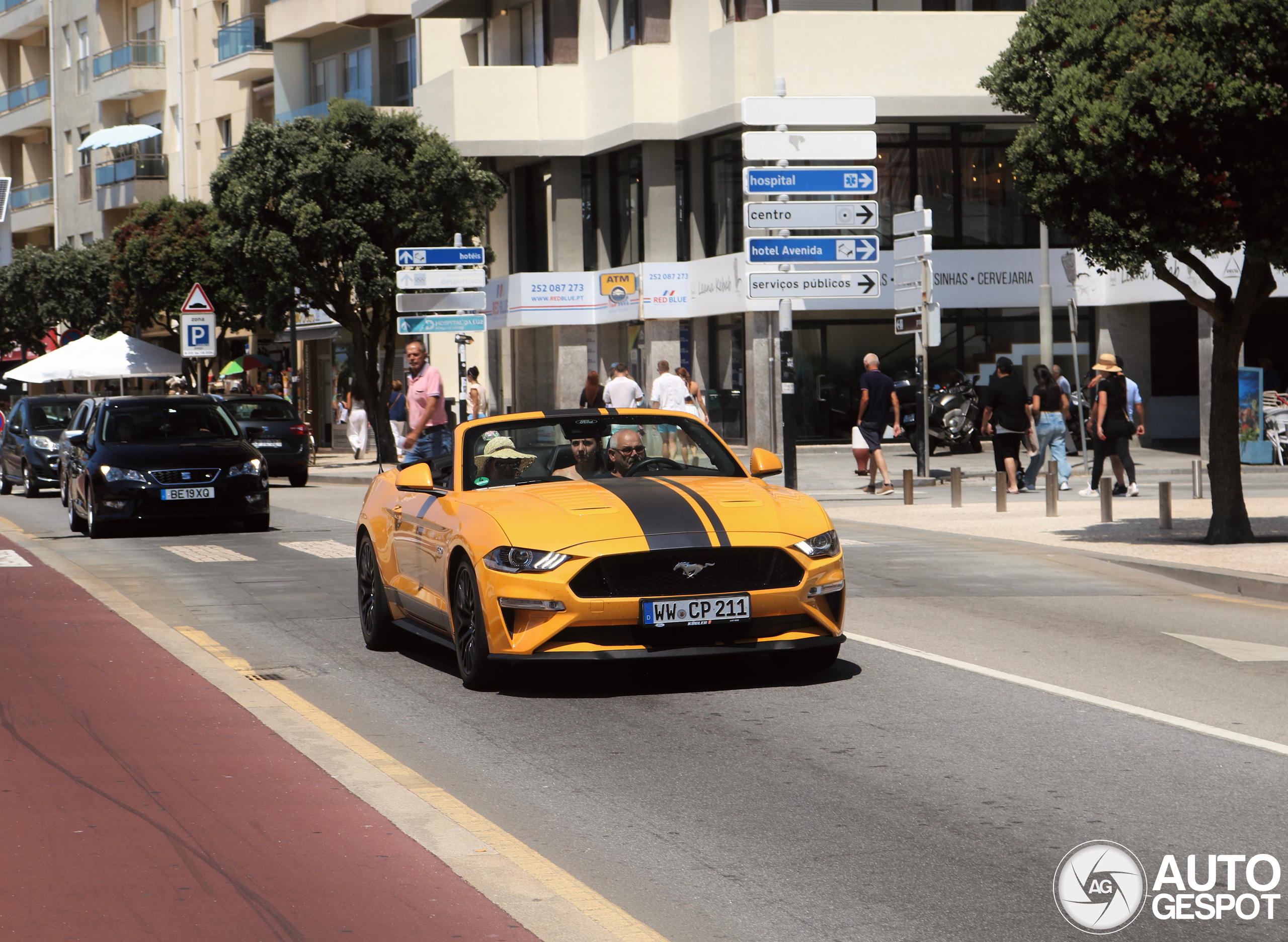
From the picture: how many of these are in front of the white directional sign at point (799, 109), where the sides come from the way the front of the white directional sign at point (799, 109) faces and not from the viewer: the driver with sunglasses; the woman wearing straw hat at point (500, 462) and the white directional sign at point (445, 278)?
2

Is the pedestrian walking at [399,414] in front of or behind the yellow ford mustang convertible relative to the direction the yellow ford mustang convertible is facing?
behind

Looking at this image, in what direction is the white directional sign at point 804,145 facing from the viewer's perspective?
toward the camera

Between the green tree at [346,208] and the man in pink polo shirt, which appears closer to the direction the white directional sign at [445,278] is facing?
the man in pink polo shirt

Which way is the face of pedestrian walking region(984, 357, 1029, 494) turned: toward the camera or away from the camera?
away from the camera

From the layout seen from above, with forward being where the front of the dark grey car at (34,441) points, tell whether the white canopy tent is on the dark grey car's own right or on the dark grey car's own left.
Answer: on the dark grey car's own left

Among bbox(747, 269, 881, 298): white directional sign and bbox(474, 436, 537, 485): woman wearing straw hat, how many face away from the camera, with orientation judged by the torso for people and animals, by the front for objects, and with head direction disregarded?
0

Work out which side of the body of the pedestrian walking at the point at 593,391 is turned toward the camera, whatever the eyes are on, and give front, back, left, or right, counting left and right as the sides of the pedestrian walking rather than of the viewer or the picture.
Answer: back

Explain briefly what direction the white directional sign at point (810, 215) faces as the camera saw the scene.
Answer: facing the viewer

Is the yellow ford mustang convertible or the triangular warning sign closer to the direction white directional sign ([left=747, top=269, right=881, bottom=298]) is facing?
the yellow ford mustang convertible

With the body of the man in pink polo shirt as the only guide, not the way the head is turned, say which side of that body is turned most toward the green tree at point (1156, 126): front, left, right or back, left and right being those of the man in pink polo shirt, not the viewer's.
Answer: left

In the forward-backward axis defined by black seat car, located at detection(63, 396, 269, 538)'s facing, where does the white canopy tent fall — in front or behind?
behind
